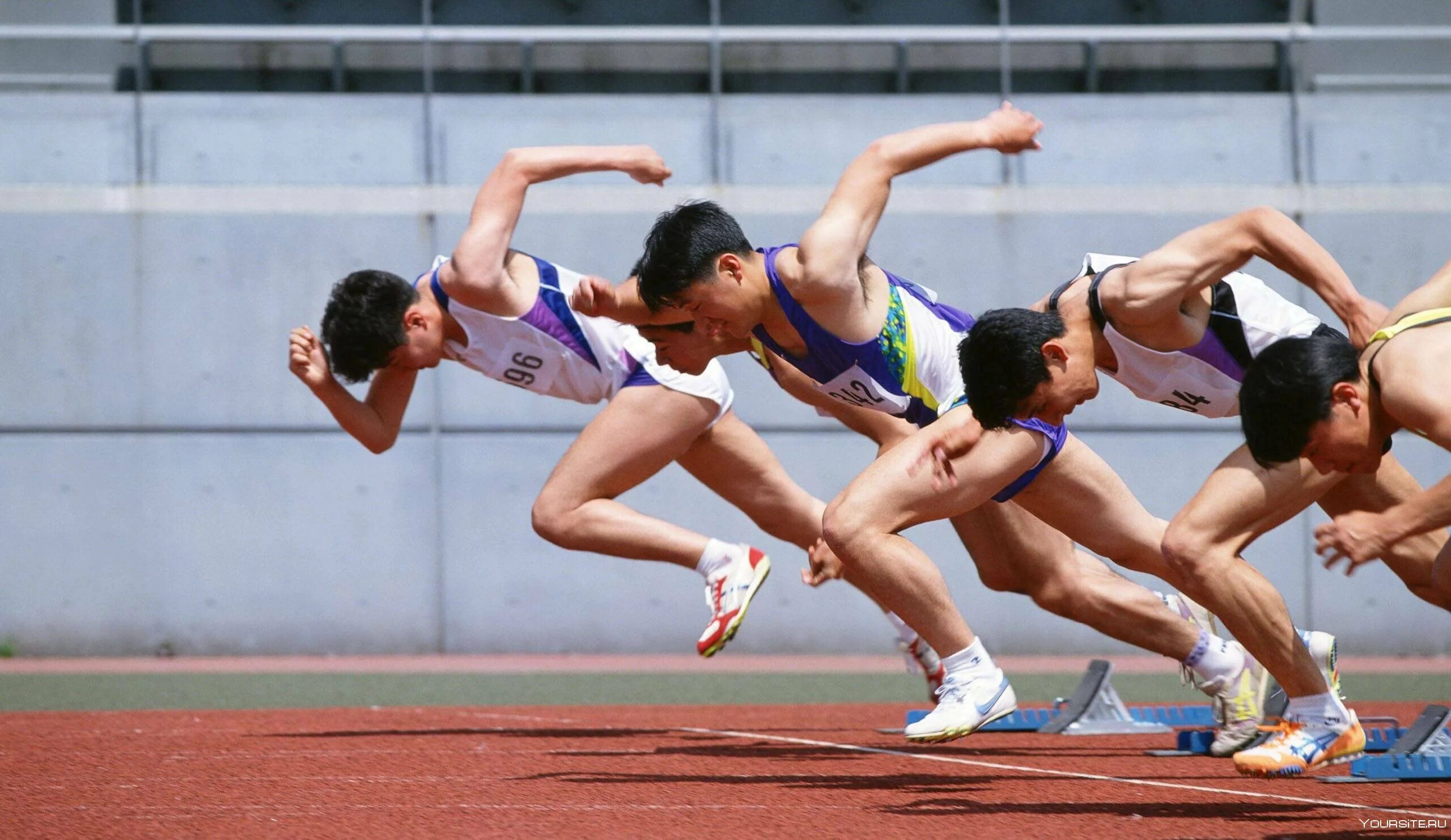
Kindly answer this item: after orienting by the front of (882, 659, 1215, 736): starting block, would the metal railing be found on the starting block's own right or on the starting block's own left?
on the starting block's own right

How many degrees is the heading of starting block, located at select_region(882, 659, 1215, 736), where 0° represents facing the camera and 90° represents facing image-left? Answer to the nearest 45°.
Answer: approximately 90°

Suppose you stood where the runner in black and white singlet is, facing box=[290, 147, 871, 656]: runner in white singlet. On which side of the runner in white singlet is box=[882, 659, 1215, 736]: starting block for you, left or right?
right

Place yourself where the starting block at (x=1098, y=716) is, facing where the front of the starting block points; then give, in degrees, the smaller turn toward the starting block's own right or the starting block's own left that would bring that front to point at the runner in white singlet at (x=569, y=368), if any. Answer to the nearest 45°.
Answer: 0° — it already faces them

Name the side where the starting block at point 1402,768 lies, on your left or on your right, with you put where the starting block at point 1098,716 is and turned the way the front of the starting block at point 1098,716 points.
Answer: on your left

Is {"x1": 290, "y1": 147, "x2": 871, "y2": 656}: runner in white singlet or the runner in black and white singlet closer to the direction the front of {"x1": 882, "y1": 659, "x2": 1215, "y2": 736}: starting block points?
the runner in white singlet
